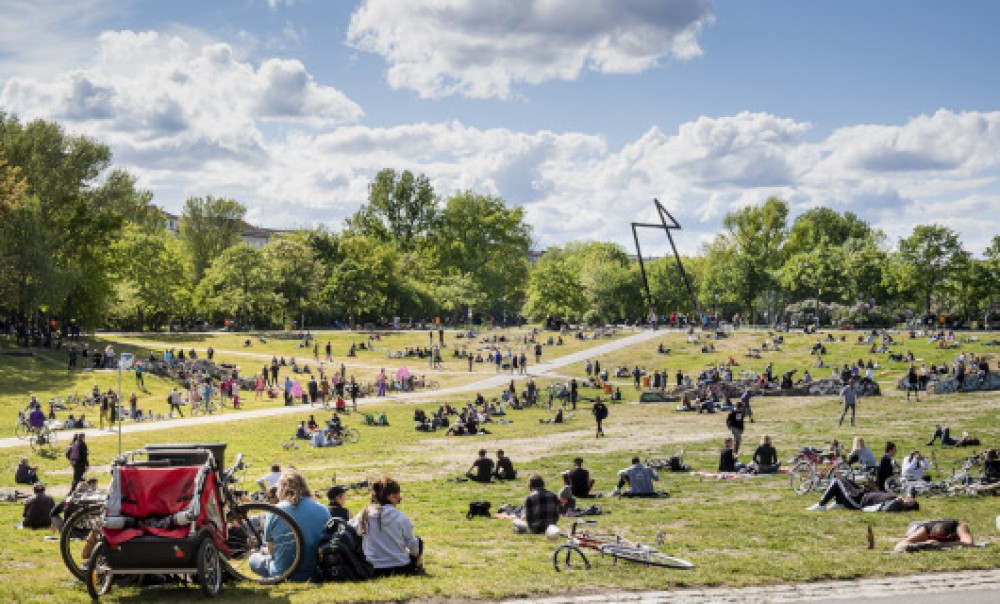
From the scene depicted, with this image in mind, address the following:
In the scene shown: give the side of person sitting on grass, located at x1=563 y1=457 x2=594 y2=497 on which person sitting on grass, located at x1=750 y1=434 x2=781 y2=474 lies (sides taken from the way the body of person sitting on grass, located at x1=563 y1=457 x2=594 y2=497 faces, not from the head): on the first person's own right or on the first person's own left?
on the first person's own right

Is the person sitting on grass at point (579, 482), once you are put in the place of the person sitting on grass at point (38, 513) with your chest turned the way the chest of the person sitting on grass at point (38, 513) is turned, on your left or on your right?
on your right

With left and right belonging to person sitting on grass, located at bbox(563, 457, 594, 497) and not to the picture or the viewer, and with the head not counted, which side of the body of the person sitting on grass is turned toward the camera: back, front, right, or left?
back

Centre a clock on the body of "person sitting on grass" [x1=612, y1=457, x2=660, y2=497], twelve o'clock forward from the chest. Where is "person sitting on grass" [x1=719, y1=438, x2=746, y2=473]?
"person sitting on grass" [x1=719, y1=438, x2=746, y2=473] is roughly at 1 o'clock from "person sitting on grass" [x1=612, y1=457, x2=660, y2=497].

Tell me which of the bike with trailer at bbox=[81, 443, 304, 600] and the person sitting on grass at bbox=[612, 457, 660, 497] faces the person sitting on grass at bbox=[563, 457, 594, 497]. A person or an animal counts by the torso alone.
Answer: the bike with trailer

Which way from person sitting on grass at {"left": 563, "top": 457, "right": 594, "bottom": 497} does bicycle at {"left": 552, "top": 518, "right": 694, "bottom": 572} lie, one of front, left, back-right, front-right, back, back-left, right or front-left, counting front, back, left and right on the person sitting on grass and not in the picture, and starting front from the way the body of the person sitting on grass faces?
back

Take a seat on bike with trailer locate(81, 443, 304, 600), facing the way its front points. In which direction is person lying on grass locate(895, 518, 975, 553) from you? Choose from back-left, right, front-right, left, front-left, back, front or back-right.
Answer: front-right

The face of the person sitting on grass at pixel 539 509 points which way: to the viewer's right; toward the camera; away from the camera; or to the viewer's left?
away from the camera

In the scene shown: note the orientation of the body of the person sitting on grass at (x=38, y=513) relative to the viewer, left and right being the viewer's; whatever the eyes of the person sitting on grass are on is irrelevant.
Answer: facing away from the viewer

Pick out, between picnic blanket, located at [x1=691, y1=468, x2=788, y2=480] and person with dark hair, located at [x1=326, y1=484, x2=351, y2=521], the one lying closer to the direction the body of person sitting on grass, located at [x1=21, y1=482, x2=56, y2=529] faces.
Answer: the picnic blanket

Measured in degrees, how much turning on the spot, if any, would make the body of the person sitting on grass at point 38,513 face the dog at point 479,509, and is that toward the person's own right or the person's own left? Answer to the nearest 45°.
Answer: approximately 90° to the person's own right

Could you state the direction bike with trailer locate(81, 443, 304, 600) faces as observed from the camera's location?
facing away from the viewer and to the right of the viewer

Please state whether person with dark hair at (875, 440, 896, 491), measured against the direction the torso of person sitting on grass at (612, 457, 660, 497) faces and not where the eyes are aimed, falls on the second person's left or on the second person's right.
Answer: on the second person's right
